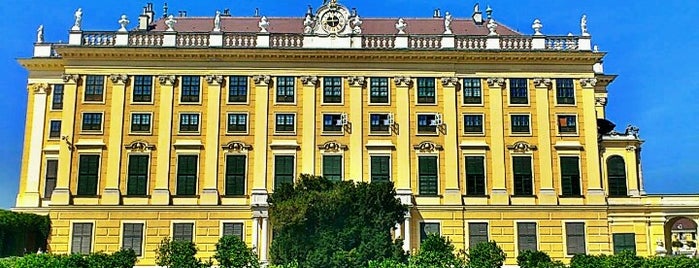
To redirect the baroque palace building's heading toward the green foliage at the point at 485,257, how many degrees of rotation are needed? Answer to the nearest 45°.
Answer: approximately 45° to its left

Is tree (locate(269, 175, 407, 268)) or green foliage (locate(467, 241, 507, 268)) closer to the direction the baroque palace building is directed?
the tree

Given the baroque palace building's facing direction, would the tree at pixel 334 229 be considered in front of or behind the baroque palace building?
in front

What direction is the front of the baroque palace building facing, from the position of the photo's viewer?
facing the viewer

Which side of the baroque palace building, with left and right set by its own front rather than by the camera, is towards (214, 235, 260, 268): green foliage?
front

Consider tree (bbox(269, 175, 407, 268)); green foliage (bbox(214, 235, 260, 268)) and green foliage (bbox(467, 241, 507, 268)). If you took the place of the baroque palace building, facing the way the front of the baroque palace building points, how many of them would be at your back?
0

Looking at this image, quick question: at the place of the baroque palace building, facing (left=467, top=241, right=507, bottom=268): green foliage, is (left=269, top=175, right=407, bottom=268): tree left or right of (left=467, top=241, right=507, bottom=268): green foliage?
right
